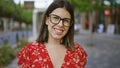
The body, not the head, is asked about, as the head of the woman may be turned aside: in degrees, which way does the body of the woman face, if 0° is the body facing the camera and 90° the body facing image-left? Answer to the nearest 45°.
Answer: approximately 0°
